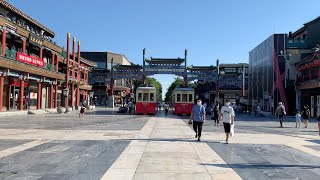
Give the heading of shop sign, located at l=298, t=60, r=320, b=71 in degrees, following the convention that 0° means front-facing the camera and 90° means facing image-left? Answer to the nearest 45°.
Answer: approximately 45°

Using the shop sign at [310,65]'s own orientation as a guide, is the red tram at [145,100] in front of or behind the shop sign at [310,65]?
in front
